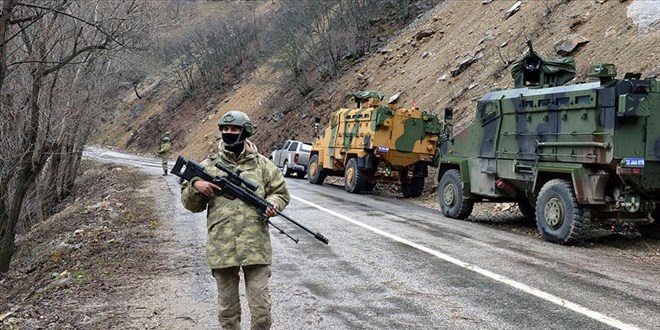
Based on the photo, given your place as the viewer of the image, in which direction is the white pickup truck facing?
facing away from the viewer and to the left of the viewer

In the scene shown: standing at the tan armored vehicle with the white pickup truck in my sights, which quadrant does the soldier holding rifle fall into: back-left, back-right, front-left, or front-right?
back-left

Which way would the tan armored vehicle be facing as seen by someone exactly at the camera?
facing away from the viewer and to the left of the viewer

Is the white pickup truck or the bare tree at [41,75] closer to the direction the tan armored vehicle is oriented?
the white pickup truck

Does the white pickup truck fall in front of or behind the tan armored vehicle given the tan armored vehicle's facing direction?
in front

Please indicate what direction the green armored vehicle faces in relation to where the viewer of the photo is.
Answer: facing away from the viewer and to the left of the viewer

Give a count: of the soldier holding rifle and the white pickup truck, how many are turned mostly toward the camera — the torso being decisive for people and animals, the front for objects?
1

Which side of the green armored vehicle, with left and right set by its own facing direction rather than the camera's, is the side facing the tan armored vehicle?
front

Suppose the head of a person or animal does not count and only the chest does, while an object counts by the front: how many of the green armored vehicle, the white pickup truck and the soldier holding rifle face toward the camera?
1

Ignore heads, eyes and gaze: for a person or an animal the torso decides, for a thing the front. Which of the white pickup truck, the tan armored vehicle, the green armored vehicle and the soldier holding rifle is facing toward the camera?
the soldier holding rifle
